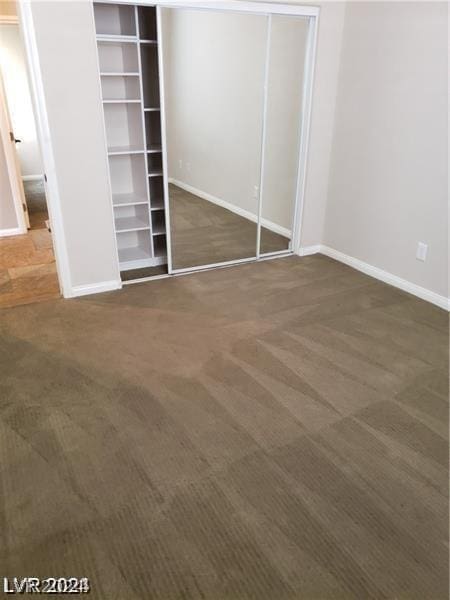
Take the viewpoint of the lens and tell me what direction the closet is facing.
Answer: facing the viewer and to the right of the viewer
